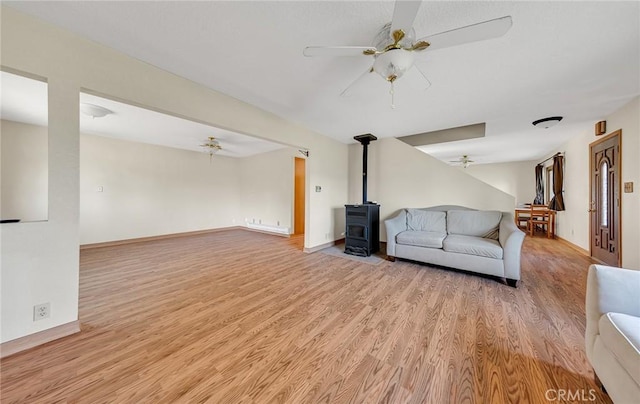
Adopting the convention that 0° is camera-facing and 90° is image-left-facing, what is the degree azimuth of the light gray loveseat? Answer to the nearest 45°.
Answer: approximately 45°

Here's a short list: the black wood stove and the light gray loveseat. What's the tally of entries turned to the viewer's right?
0

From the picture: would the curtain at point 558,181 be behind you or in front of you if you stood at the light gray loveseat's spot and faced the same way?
behind

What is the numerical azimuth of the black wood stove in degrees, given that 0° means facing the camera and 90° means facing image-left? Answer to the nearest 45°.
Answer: approximately 45°
